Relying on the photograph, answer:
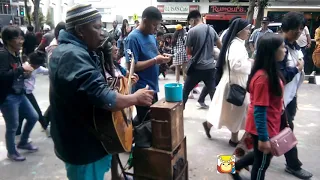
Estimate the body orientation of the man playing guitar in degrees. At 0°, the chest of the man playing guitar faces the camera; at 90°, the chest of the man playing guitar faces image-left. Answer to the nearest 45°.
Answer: approximately 270°

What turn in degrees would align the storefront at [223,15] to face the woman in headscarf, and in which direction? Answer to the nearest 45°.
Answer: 0° — it already faces them

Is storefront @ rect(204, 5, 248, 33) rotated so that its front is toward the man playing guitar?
yes

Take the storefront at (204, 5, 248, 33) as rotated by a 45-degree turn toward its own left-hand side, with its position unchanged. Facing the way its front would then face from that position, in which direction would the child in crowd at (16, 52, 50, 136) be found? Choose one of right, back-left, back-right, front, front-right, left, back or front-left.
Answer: front-right

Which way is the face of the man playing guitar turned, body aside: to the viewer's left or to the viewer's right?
to the viewer's right
